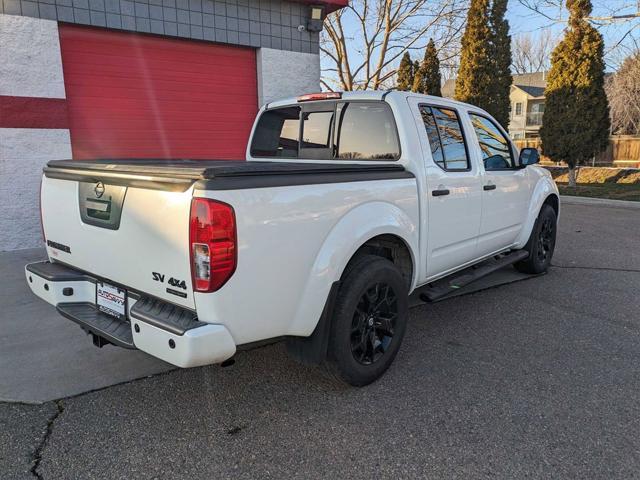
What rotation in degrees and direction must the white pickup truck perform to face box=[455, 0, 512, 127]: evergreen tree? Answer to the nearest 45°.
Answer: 0° — it already faces it

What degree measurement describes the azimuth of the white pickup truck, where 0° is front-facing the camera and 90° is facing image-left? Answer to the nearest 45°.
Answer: approximately 225°

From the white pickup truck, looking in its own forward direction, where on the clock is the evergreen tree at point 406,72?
The evergreen tree is roughly at 11 o'clock from the white pickup truck.

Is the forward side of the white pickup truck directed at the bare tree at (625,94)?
yes

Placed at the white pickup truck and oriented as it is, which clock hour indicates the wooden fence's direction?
The wooden fence is roughly at 12 o'clock from the white pickup truck.

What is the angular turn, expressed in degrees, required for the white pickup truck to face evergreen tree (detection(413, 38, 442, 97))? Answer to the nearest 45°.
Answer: approximately 45° to its left

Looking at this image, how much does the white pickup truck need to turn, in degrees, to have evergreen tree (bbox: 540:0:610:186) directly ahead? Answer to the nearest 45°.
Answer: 0° — it already faces it

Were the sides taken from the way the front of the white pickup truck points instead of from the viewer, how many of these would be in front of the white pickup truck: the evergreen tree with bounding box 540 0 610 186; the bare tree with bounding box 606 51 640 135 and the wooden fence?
3
